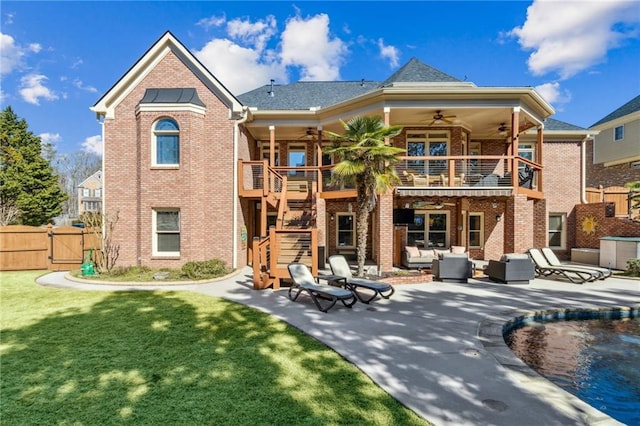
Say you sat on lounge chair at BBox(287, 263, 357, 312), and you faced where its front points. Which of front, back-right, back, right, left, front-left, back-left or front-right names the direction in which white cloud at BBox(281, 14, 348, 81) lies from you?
back-left

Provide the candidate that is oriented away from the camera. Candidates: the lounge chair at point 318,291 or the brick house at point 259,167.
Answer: the brick house

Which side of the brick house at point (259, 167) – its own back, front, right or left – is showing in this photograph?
back

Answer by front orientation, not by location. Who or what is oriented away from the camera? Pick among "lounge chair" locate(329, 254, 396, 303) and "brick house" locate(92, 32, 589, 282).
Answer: the brick house

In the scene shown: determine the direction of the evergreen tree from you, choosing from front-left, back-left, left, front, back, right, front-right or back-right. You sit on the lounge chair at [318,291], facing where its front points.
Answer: back

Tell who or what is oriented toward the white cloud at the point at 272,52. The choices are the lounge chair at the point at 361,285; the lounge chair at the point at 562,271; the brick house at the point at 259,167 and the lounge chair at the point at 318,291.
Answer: the brick house

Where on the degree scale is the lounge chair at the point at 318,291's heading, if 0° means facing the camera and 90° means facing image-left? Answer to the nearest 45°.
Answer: approximately 315°

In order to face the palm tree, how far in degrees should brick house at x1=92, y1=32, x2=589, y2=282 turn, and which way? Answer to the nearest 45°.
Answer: approximately 135° to its right

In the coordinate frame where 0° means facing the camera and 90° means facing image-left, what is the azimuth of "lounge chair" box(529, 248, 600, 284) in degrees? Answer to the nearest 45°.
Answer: approximately 315°
